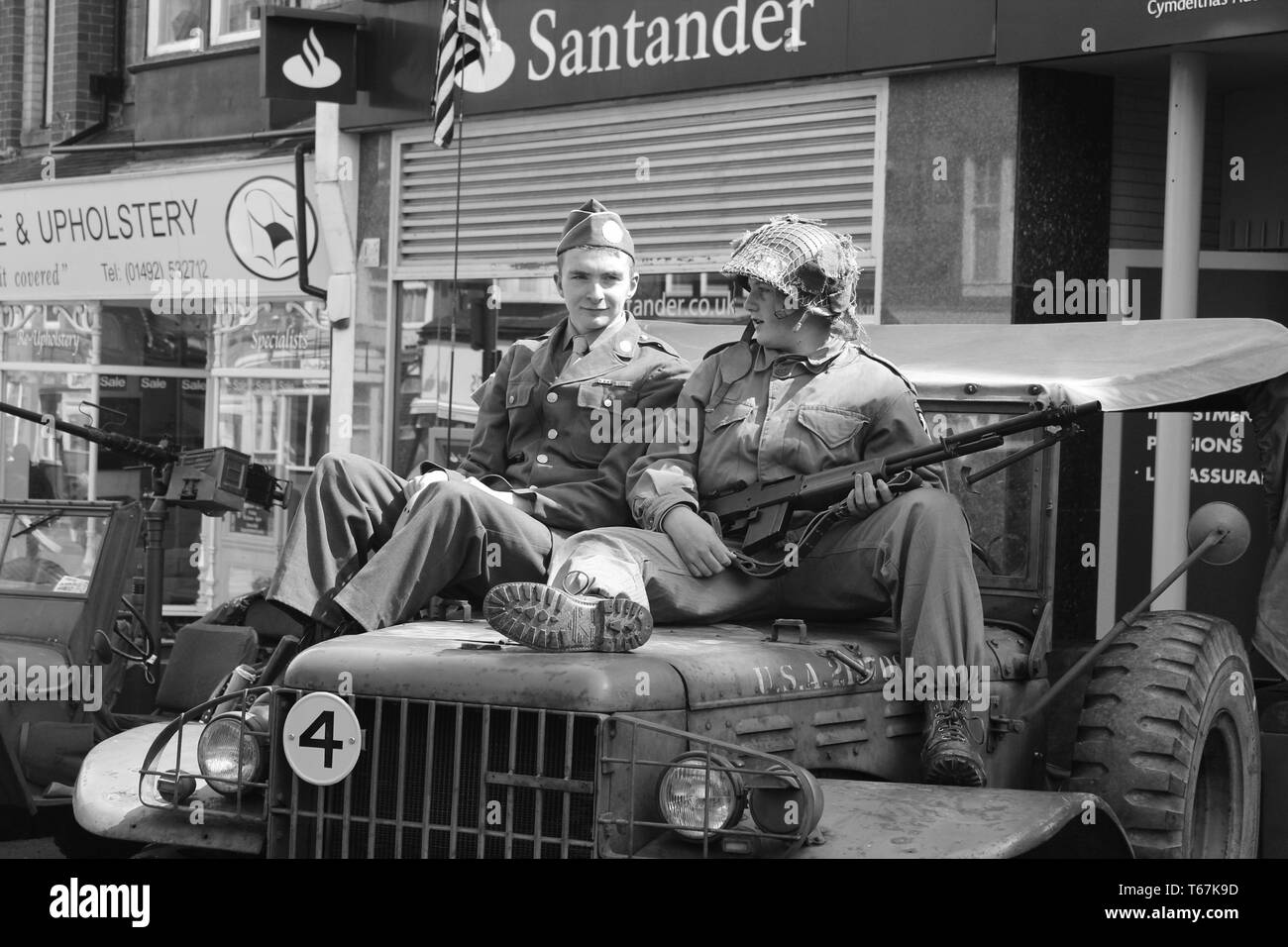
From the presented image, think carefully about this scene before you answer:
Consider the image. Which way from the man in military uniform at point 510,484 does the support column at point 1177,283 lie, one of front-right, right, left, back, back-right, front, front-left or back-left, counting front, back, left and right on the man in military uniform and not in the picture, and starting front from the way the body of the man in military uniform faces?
back

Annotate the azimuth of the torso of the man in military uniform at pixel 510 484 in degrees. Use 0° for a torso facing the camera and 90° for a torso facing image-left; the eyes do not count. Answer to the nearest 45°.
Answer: approximately 45°

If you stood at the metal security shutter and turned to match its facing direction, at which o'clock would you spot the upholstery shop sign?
The upholstery shop sign is roughly at 3 o'clock from the metal security shutter.

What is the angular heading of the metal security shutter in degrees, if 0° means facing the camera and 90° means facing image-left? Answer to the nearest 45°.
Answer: approximately 45°

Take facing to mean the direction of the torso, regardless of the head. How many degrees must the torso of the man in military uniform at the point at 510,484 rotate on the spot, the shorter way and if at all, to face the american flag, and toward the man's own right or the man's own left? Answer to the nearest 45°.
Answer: approximately 135° to the man's own right

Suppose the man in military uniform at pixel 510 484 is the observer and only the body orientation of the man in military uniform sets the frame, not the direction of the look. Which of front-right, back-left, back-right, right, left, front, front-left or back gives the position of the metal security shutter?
back-right

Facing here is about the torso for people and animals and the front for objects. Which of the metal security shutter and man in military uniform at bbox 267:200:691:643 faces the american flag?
the metal security shutter

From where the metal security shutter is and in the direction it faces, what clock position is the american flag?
The american flag is roughly at 12 o'clock from the metal security shutter.
